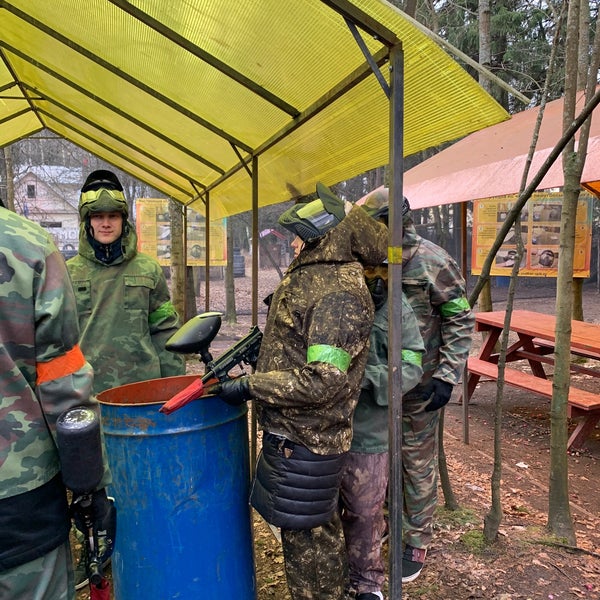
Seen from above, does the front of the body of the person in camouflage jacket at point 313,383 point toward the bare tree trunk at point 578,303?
no

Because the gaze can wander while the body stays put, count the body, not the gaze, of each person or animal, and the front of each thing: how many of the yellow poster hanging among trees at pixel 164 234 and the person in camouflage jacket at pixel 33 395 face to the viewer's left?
0

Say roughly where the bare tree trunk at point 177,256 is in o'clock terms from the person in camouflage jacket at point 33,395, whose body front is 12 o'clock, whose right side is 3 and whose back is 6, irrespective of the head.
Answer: The bare tree trunk is roughly at 11 o'clock from the person in camouflage jacket.

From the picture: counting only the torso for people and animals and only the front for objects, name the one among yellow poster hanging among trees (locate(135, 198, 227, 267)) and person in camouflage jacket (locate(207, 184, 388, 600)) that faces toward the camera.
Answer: the yellow poster hanging among trees

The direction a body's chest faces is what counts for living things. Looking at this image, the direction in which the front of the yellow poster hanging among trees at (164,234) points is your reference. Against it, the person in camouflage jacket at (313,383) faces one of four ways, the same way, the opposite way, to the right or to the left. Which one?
to the right

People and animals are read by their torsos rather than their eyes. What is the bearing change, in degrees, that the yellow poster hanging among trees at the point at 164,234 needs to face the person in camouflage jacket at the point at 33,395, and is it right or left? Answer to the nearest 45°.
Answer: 0° — it already faces them

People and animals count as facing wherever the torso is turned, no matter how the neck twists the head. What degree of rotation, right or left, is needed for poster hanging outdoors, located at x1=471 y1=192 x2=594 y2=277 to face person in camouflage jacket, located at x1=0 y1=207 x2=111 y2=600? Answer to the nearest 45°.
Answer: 0° — it already faces them

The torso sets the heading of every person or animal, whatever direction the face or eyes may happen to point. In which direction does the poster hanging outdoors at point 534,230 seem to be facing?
toward the camera

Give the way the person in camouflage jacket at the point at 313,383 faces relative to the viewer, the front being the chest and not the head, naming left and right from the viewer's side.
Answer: facing to the left of the viewer

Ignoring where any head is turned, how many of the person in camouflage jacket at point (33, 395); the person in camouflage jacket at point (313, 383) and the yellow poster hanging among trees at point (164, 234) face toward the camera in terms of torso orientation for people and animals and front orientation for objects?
1

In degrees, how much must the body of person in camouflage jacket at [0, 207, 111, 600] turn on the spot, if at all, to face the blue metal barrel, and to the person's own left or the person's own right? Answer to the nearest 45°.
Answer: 0° — they already face it

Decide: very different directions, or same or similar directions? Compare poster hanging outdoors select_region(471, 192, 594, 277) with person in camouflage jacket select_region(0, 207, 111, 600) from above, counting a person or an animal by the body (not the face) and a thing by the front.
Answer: very different directions

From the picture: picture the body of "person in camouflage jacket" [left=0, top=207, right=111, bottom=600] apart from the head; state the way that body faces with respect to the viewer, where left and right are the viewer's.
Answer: facing away from the viewer and to the right of the viewer

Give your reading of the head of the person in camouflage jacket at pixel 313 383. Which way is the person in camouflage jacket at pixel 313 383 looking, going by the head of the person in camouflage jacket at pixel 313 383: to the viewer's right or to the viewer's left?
to the viewer's left

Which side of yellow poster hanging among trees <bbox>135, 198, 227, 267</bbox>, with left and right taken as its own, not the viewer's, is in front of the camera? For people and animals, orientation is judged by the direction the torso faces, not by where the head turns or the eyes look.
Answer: front

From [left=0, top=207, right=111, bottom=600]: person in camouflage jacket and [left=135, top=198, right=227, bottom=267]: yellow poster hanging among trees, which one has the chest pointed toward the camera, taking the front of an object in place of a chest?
the yellow poster hanging among trees

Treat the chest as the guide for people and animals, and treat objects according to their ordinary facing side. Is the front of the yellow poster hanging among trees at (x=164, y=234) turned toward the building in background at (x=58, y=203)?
no

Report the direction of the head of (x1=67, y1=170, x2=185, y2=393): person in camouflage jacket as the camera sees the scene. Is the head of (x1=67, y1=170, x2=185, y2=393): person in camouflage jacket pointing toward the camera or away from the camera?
toward the camera
